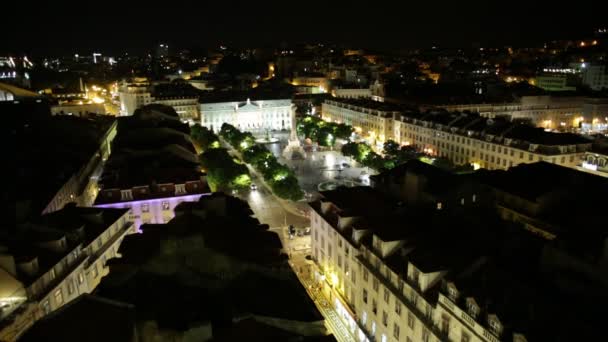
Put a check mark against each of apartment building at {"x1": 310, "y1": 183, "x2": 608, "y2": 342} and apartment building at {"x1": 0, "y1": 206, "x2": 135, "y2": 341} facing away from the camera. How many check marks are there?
0

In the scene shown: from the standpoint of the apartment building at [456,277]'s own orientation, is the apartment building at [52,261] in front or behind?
in front

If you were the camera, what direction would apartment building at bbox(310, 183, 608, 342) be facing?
facing the viewer and to the left of the viewer

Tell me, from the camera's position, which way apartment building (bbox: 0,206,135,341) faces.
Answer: facing the viewer and to the right of the viewer

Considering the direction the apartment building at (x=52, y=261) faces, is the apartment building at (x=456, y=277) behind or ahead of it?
ahead
